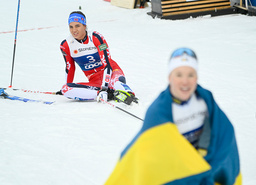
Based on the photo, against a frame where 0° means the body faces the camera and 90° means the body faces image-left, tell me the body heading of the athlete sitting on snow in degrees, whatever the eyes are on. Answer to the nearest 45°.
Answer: approximately 0°
